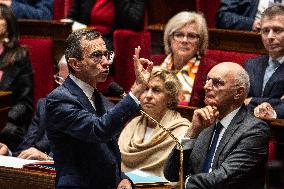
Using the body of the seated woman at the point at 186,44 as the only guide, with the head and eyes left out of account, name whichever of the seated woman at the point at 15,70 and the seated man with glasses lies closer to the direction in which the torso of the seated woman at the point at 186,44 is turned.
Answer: the seated man with glasses

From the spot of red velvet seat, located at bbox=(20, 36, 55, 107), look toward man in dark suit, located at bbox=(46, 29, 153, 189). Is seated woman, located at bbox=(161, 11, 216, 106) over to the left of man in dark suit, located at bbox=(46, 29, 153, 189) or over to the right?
left

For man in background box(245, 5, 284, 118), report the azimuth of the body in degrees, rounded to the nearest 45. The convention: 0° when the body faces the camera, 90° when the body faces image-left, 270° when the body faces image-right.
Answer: approximately 45°

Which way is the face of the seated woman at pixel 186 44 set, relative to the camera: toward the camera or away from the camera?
toward the camera

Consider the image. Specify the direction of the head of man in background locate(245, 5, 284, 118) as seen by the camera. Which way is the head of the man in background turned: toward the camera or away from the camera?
toward the camera

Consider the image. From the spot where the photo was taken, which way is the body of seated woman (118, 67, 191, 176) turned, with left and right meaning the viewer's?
facing the viewer and to the left of the viewer

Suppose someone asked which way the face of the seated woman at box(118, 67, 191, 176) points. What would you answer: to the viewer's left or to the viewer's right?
to the viewer's left

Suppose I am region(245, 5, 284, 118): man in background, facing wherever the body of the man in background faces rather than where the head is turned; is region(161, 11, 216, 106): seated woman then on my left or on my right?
on my right

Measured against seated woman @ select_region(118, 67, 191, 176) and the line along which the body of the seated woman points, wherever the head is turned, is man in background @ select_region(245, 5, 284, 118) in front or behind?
behind

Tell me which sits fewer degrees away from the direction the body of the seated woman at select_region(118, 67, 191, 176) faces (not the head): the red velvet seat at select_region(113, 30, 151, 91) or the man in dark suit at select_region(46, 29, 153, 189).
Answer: the man in dark suit

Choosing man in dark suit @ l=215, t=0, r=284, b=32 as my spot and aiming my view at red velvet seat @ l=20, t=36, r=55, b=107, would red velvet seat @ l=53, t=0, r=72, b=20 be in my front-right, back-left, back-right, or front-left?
front-right

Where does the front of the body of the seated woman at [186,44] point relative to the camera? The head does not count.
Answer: toward the camera
